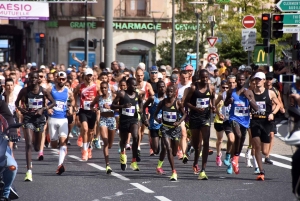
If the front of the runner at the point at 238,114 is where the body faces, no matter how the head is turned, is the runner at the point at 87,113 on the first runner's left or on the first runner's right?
on the first runner's right

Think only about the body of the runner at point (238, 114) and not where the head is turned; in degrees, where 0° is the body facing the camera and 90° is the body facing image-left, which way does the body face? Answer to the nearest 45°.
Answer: approximately 0°

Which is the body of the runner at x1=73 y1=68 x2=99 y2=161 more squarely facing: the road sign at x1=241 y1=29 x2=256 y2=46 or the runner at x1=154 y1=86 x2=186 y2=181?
the runner

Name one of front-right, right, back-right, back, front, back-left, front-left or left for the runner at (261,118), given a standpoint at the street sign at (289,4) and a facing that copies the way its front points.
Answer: front

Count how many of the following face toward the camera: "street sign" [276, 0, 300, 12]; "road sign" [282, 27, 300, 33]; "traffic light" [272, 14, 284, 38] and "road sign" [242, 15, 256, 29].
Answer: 4

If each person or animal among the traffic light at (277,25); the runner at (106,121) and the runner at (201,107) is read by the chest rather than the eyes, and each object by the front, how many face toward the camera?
3

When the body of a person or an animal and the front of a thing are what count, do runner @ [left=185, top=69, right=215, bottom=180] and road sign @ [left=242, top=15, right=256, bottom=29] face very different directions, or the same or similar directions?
same or similar directions

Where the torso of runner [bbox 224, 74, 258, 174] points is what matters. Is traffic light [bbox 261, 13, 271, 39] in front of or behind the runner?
behind

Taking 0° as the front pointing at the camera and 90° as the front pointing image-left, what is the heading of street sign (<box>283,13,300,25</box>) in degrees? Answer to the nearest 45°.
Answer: approximately 0°

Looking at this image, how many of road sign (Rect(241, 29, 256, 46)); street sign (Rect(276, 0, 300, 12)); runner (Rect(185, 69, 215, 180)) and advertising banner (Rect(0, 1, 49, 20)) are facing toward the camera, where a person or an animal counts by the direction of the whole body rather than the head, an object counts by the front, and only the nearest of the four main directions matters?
4

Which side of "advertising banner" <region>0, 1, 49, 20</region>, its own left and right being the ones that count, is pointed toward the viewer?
front

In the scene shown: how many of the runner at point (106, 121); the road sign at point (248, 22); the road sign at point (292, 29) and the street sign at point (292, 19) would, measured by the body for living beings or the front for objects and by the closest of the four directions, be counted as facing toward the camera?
4

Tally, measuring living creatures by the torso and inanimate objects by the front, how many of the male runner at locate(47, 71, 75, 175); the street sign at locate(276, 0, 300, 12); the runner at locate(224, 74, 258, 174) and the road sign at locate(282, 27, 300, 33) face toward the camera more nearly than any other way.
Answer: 4

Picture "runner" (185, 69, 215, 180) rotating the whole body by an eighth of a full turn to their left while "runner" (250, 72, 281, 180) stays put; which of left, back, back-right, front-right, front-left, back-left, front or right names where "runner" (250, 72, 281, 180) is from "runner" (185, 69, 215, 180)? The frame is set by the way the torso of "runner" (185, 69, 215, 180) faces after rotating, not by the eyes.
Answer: front-left
